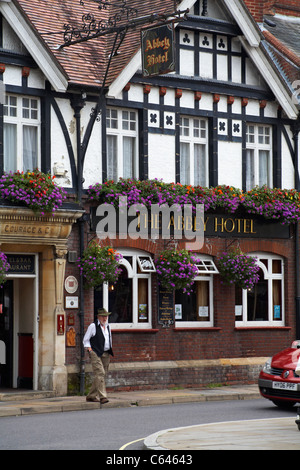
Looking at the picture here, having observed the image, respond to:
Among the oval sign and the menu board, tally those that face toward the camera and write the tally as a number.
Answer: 2

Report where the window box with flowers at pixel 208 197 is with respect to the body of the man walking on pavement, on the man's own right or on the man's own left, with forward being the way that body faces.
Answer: on the man's own left

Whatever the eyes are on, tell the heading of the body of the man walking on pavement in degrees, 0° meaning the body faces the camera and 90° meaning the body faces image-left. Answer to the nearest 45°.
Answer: approximately 315°

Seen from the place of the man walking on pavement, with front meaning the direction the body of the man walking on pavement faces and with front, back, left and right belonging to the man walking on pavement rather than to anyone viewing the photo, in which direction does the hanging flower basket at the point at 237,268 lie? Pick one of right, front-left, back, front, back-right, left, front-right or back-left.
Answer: left

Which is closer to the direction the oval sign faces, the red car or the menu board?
the red car

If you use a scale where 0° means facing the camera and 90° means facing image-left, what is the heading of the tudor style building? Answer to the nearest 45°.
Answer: approximately 315°

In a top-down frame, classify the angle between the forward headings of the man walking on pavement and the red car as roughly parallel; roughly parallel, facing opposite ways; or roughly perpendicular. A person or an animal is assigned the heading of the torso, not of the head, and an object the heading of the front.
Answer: roughly perpendicular

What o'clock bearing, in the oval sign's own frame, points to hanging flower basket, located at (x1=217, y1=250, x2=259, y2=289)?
The hanging flower basket is roughly at 8 o'clock from the oval sign.

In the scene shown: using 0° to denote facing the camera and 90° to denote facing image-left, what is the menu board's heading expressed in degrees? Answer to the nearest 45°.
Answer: approximately 0°
